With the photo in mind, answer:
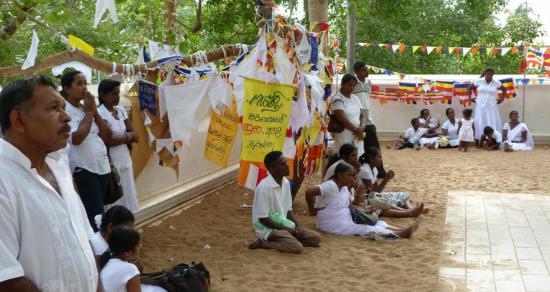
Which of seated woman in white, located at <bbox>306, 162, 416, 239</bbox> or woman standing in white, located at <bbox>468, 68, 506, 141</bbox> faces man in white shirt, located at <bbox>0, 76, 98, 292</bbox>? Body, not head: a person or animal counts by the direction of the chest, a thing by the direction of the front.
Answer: the woman standing in white

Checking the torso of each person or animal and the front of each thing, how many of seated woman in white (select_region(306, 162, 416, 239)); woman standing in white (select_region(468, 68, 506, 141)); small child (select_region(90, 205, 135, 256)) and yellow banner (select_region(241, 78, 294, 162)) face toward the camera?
2

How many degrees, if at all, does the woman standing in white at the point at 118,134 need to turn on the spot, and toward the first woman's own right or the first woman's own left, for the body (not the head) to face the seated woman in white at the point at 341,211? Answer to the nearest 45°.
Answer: approximately 45° to the first woman's own left

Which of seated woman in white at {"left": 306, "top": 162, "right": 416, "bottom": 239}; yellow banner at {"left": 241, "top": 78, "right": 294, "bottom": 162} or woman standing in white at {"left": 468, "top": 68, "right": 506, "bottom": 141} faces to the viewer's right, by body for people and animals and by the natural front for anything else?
the seated woman in white

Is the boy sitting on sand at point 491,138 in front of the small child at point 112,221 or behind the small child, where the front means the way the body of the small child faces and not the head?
in front

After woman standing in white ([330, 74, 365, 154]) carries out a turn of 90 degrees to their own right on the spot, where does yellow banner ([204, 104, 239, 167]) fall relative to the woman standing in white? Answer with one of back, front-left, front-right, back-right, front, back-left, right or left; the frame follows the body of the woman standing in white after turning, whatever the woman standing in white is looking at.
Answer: front

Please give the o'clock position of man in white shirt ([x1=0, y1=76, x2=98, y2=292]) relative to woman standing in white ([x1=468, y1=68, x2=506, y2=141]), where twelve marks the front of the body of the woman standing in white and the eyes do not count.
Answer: The man in white shirt is roughly at 12 o'clock from the woman standing in white.

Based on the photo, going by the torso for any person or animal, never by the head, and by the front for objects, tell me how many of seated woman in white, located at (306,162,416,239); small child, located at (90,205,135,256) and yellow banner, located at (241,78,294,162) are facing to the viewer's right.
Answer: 2

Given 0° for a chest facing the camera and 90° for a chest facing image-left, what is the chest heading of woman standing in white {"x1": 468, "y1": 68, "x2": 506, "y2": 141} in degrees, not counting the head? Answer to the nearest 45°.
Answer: approximately 0°

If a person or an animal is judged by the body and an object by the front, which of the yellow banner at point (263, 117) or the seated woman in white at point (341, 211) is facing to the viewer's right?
the seated woman in white

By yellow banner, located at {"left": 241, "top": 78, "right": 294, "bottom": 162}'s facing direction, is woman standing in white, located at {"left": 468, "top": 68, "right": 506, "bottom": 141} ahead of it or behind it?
behind
